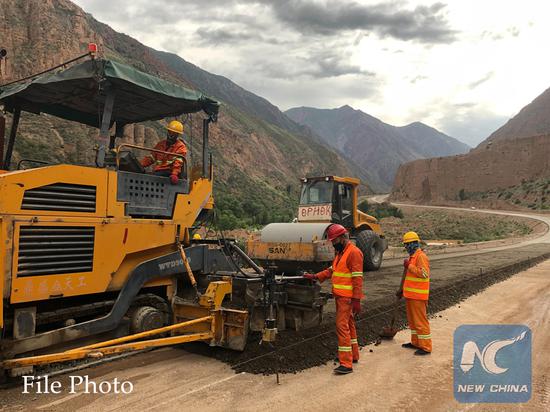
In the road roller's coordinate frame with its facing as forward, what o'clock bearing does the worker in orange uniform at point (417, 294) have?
The worker in orange uniform is roughly at 10 o'clock from the road roller.

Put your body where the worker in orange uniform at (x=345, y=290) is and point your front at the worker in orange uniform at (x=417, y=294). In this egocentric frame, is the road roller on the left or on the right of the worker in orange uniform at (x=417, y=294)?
left

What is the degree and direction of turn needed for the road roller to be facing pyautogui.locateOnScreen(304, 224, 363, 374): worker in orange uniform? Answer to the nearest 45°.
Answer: approximately 45° to its left
